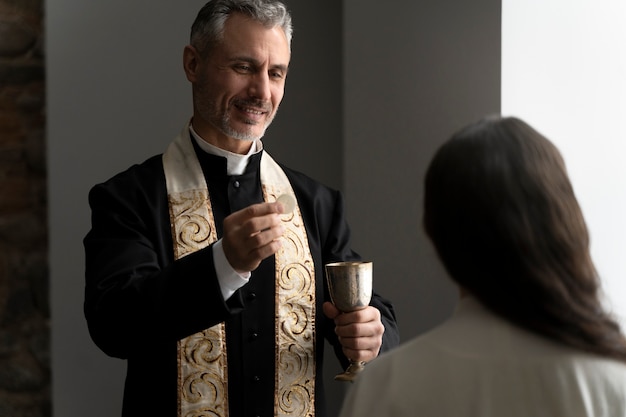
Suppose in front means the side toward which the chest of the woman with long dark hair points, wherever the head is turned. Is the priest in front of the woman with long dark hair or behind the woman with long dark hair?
in front

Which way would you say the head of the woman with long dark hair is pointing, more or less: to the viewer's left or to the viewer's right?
to the viewer's left

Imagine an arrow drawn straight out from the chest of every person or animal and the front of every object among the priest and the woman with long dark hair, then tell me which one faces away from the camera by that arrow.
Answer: the woman with long dark hair

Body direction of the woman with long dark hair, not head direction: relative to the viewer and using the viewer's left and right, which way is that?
facing away from the viewer

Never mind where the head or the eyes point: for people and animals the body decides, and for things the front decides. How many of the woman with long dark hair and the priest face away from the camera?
1

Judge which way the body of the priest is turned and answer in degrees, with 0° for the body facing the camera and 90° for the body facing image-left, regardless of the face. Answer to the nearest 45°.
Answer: approximately 315°

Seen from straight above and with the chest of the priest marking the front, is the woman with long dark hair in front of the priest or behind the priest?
in front
